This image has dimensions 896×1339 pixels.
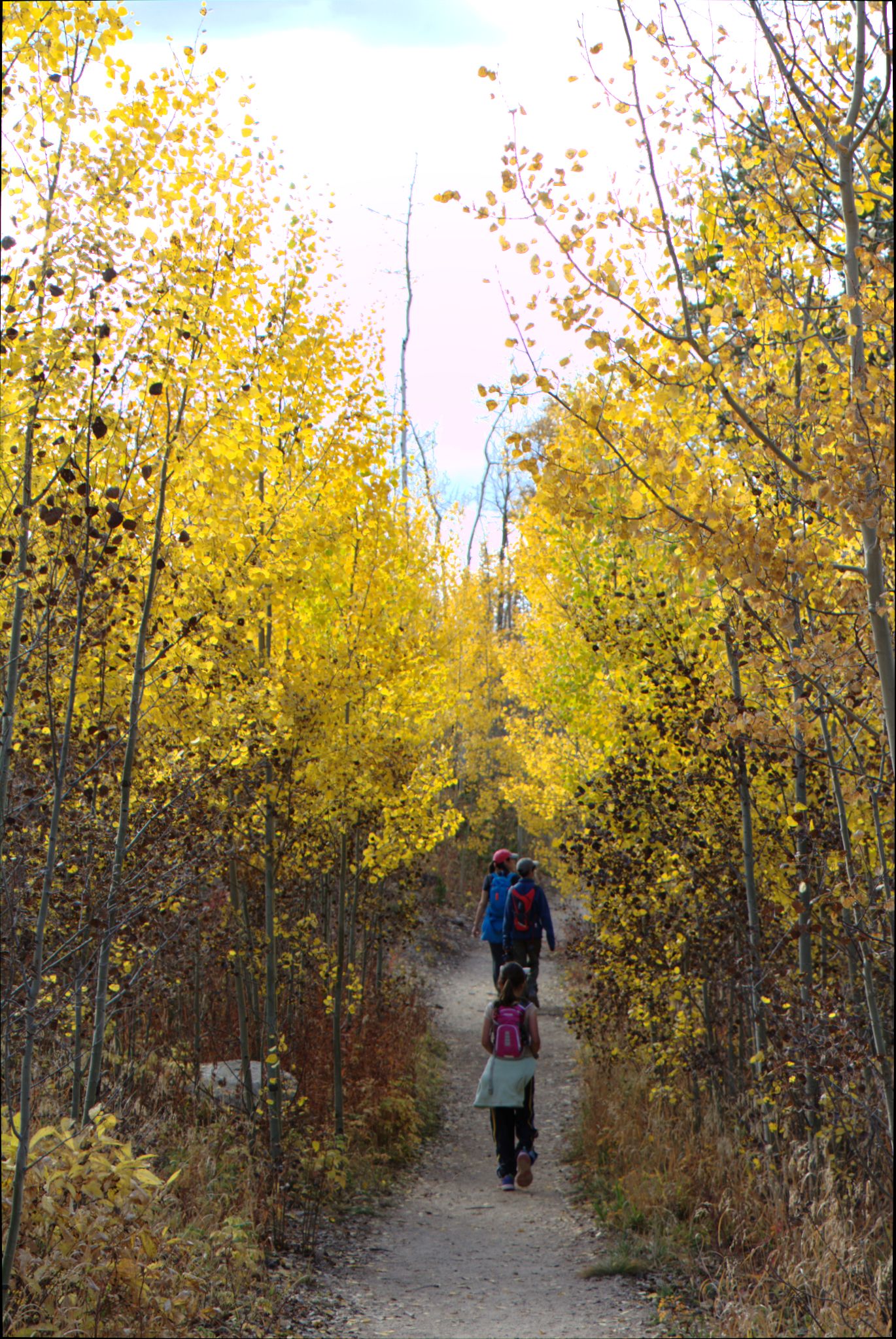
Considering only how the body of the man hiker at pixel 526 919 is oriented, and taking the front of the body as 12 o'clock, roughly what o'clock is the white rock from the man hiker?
The white rock is roughly at 7 o'clock from the man hiker.

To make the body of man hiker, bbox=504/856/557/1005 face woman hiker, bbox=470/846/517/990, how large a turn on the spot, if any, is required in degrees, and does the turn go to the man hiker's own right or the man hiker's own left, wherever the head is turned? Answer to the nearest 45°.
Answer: approximately 45° to the man hiker's own left

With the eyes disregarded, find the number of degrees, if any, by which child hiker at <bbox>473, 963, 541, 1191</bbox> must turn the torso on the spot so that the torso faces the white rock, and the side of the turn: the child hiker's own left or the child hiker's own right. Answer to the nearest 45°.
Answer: approximately 90° to the child hiker's own left

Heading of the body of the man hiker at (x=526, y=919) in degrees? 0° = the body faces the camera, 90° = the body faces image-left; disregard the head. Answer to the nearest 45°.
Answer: approximately 180°

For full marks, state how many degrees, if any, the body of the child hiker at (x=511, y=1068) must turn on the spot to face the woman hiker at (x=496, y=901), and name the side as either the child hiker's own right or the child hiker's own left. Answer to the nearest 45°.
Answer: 0° — they already face them

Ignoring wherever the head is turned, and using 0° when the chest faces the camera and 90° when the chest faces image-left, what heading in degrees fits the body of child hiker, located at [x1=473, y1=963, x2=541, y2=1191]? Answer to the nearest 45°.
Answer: approximately 180°

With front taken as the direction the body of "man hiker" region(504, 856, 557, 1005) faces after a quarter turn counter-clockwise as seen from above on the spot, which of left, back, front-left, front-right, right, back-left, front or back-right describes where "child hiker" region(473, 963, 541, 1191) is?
left

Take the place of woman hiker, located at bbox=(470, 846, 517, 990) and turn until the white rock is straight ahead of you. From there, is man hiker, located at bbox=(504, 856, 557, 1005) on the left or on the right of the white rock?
left

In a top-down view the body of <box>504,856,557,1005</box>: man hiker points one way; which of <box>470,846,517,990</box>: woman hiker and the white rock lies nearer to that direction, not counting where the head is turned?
the woman hiker
